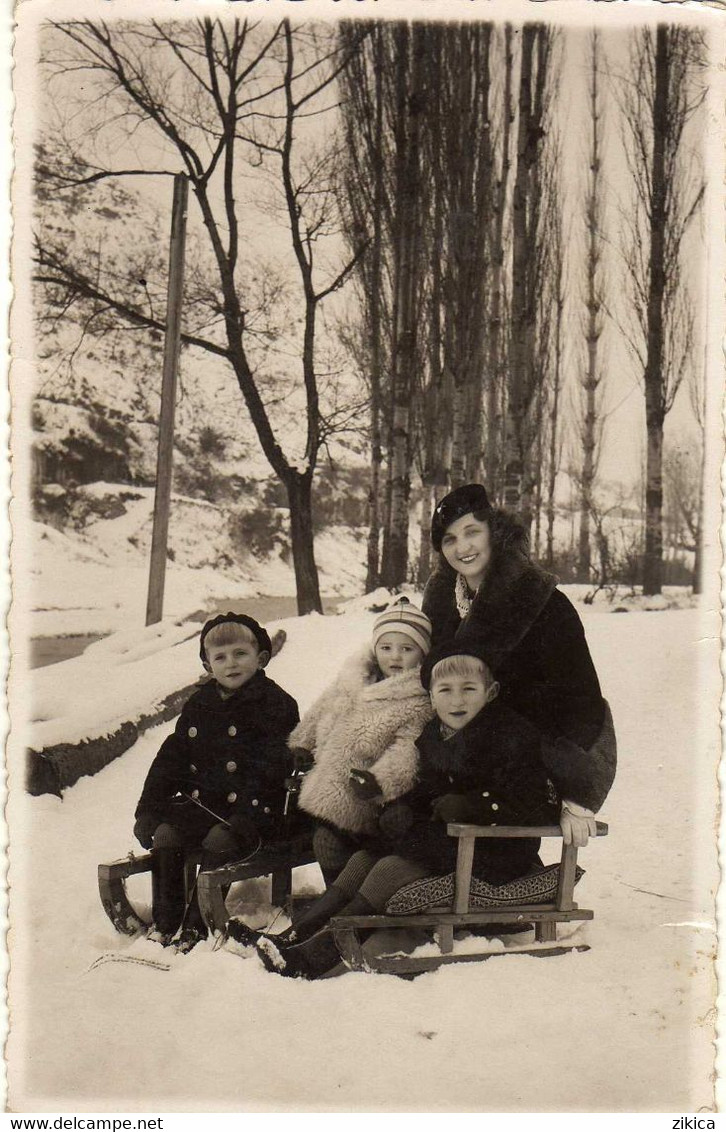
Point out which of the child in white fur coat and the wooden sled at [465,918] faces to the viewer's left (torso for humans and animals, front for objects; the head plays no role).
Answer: the wooden sled

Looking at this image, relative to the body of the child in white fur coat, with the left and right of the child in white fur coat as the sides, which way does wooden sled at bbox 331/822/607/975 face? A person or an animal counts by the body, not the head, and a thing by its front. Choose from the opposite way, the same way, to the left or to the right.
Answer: to the right

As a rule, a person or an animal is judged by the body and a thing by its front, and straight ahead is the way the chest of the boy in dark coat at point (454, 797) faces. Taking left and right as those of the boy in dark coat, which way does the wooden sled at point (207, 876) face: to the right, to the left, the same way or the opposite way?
the same way

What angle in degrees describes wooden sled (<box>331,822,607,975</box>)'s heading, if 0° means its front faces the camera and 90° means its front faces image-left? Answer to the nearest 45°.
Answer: approximately 90°

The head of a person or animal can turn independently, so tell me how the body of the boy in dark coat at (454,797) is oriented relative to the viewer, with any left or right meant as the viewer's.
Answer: facing the viewer and to the left of the viewer

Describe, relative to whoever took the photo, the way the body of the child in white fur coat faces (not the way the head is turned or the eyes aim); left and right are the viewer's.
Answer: facing the viewer

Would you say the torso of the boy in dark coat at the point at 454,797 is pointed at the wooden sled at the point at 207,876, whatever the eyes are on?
no

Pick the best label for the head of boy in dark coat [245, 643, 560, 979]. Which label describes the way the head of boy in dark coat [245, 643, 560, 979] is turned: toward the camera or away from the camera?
toward the camera

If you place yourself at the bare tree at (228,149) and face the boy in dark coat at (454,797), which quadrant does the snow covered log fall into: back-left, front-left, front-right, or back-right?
front-right

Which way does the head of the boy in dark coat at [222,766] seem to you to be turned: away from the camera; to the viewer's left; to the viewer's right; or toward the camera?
toward the camera

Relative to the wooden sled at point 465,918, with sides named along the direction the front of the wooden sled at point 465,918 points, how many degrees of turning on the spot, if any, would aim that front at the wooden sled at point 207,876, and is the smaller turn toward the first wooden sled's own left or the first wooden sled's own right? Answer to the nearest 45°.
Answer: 0° — it already faces it

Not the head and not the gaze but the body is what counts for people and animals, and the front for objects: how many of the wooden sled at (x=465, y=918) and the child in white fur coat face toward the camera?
1
